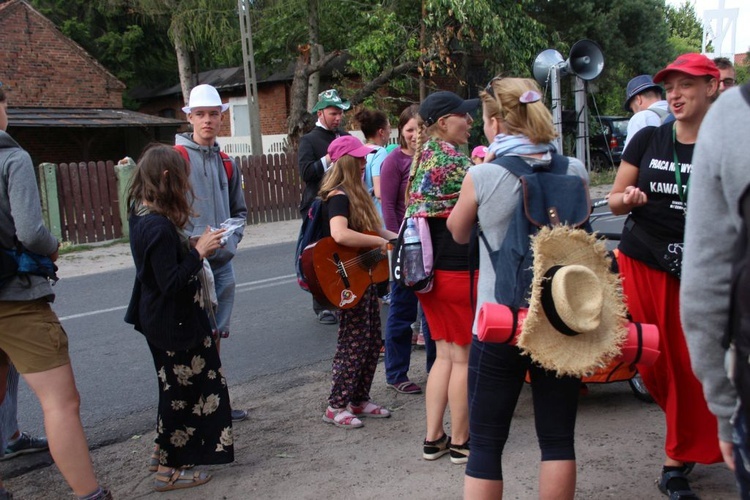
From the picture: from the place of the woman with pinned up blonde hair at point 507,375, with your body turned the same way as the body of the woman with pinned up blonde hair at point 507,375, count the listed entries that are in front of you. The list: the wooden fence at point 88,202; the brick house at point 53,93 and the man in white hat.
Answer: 3

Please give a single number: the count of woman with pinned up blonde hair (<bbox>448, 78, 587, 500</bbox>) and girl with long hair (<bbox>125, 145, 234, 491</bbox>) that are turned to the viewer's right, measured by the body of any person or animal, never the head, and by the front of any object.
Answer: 1

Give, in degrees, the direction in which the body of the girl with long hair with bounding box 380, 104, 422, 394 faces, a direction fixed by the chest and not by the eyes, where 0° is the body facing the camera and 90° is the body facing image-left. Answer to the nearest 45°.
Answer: approximately 315°

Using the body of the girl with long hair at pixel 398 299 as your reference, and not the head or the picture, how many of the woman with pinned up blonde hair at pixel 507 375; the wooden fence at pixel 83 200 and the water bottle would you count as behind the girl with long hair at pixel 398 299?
1

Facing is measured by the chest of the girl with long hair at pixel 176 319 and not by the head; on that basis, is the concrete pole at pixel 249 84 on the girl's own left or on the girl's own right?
on the girl's own left

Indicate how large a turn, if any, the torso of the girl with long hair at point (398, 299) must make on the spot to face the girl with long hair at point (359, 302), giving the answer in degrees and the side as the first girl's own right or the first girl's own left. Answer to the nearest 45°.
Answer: approximately 45° to the first girl's own right

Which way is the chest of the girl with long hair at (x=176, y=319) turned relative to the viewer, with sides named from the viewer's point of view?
facing to the right of the viewer

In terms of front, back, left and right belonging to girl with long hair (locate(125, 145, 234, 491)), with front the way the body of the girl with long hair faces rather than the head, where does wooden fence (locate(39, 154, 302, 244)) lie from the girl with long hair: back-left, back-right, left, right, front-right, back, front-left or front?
left

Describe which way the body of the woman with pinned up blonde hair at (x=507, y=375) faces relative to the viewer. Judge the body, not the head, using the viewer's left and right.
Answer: facing away from the viewer and to the left of the viewer

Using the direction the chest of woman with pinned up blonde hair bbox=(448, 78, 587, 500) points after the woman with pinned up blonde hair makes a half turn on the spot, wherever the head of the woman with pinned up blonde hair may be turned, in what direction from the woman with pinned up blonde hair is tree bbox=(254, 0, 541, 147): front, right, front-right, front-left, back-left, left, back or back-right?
back-left

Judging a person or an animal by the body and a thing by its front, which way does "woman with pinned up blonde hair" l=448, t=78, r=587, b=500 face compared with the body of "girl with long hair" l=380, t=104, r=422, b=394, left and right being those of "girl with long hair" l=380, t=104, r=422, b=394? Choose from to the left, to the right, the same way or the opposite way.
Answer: the opposite way

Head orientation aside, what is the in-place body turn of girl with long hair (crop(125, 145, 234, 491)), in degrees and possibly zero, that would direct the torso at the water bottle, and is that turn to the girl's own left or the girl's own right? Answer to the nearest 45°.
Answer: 0° — they already face it

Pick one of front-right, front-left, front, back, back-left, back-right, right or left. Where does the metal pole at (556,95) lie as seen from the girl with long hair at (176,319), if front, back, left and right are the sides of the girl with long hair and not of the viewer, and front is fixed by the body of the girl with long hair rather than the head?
front-left

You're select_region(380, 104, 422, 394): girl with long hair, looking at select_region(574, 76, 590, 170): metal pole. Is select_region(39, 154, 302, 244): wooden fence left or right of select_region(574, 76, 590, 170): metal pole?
left

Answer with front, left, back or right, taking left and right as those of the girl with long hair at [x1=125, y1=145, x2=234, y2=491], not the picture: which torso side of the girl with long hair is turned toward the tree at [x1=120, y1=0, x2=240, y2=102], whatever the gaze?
left
